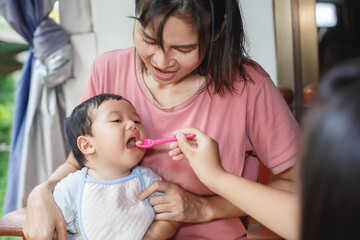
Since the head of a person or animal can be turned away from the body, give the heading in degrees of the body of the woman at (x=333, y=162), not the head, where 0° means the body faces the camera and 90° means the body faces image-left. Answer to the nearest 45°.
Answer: approximately 135°

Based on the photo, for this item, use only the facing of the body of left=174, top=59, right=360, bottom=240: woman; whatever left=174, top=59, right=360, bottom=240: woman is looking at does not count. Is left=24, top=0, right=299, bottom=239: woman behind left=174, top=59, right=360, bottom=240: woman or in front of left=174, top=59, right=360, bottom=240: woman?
in front

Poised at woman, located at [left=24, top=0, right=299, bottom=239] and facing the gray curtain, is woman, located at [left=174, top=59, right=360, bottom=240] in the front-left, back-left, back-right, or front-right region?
back-left

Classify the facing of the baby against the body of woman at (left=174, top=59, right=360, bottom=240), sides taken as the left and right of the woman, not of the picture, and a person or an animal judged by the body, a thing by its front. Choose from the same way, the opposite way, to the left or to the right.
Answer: the opposite way

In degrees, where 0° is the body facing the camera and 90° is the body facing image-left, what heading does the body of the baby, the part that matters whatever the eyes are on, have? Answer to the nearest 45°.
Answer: approximately 315°

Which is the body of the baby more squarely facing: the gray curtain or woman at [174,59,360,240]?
the woman

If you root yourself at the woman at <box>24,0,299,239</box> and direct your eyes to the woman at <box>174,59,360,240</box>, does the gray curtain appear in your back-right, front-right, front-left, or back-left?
back-right
